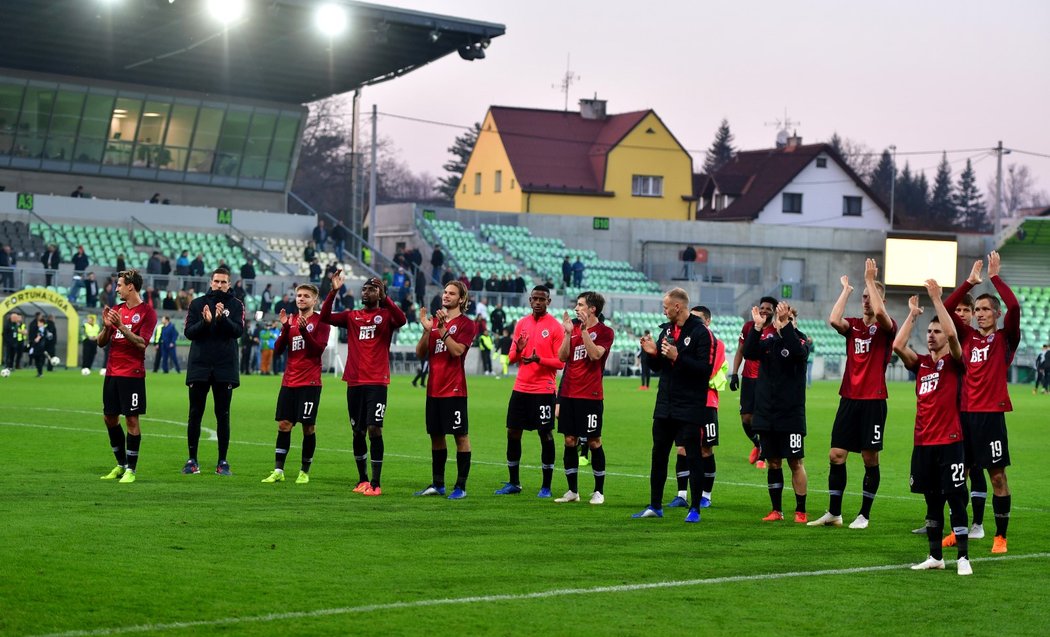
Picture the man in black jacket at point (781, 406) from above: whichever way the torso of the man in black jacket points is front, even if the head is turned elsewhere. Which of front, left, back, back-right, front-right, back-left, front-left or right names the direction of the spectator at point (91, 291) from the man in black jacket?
right

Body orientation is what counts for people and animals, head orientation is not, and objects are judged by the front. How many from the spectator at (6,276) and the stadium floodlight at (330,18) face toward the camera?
2

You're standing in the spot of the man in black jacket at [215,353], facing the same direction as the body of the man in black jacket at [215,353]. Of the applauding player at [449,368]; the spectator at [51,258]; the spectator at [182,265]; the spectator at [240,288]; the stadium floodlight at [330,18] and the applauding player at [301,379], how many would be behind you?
4

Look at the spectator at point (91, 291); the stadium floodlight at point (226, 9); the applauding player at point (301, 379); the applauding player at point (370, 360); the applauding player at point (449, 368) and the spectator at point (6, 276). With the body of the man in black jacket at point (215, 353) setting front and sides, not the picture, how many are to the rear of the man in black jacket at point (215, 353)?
3

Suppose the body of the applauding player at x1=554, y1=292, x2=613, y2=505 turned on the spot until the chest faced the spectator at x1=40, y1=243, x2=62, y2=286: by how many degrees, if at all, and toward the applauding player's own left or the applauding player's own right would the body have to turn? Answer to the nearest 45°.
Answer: approximately 90° to the applauding player's own right

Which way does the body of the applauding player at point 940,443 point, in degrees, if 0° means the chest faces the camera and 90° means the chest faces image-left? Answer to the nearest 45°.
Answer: approximately 45°

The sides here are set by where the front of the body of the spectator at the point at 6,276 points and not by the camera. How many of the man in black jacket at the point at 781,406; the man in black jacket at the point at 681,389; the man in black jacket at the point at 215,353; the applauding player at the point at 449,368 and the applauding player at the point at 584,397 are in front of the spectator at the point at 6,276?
5

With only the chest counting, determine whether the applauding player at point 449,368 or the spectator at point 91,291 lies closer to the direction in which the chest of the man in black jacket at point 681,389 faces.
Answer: the applauding player

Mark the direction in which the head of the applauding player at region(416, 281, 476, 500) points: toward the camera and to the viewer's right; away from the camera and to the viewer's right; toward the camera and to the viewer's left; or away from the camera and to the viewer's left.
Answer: toward the camera and to the viewer's left

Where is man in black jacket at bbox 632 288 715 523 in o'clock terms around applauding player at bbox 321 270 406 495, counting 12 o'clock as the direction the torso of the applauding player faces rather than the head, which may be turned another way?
The man in black jacket is roughly at 10 o'clock from the applauding player.

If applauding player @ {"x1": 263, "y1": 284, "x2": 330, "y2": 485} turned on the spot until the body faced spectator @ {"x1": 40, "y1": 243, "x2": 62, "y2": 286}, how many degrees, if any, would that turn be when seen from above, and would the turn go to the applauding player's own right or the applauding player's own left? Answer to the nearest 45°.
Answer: approximately 135° to the applauding player's own right

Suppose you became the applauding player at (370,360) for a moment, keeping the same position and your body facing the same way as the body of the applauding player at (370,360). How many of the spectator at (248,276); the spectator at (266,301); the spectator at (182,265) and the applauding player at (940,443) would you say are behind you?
3
